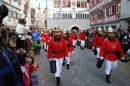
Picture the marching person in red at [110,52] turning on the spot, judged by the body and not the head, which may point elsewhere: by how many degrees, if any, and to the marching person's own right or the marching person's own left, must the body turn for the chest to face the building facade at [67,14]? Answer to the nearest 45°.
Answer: approximately 180°

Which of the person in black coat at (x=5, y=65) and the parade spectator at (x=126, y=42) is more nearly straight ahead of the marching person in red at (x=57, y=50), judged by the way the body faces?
the person in black coat

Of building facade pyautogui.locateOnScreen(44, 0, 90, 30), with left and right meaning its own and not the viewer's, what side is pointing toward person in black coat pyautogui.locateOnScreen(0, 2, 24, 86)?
front

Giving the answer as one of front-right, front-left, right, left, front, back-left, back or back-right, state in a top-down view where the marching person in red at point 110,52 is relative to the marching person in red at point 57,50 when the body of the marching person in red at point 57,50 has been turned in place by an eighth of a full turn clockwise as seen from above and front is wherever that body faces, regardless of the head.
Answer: back-left

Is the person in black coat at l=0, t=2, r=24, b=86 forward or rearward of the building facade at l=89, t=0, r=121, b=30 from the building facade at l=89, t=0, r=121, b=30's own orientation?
forward

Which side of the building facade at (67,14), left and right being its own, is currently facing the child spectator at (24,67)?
front

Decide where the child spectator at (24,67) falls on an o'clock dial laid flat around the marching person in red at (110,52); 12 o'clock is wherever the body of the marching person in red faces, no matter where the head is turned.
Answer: The child spectator is roughly at 1 o'clock from the marching person in red.

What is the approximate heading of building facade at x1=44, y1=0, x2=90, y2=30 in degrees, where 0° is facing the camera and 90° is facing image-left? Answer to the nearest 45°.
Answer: approximately 0°

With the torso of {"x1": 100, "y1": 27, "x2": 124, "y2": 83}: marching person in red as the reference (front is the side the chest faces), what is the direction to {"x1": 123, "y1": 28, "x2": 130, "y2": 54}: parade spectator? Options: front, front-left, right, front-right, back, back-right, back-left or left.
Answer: back

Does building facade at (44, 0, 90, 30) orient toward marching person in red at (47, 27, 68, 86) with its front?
yes

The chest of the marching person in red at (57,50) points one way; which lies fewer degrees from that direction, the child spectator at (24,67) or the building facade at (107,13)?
the child spectator

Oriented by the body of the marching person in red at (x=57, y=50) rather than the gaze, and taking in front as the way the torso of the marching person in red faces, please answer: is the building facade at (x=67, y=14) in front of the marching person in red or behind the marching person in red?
behind

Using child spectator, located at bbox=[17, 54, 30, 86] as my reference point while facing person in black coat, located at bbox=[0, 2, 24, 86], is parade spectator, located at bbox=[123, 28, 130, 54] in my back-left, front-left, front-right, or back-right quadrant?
back-left
